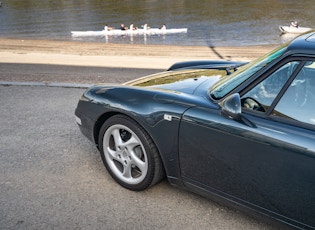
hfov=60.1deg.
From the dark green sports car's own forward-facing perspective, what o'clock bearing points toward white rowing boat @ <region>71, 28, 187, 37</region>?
The white rowing boat is roughly at 1 o'clock from the dark green sports car.

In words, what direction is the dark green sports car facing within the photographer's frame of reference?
facing away from the viewer and to the left of the viewer
